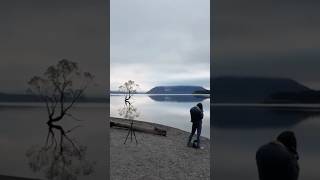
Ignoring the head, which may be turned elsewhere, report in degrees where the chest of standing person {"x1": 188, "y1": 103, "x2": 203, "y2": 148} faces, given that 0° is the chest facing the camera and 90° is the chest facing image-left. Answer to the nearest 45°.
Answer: approximately 225°
